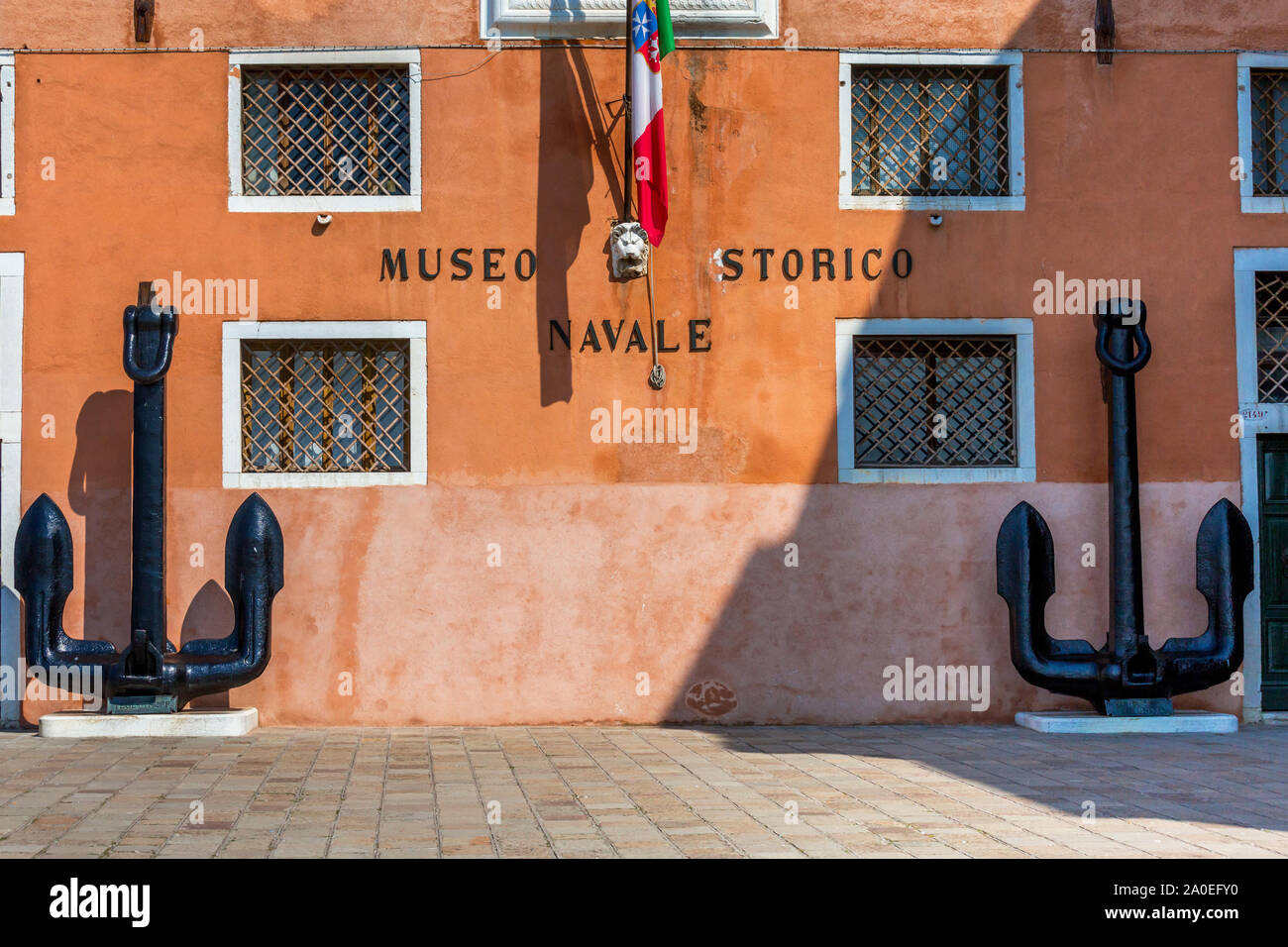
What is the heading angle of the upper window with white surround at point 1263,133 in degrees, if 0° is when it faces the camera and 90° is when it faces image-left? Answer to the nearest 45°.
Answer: approximately 0°

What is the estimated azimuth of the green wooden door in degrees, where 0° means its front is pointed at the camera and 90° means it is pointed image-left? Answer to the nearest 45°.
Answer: approximately 0°

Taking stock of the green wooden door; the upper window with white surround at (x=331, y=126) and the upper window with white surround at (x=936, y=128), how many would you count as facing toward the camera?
3

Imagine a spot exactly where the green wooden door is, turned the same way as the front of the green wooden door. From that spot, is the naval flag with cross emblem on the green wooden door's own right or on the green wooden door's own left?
on the green wooden door's own right

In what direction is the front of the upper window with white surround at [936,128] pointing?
toward the camera

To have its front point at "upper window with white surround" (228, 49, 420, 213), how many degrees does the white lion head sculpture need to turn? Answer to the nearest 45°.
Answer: approximately 90° to its right

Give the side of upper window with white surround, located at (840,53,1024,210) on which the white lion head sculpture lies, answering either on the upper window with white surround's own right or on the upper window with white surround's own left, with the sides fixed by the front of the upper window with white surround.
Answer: on the upper window with white surround's own right

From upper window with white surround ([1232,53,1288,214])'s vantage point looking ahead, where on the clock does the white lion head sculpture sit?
The white lion head sculpture is roughly at 2 o'clock from the upper window with white surround.

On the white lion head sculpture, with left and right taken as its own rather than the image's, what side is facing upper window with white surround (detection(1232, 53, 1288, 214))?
left

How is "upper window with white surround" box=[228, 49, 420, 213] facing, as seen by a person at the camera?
facing the viewer
